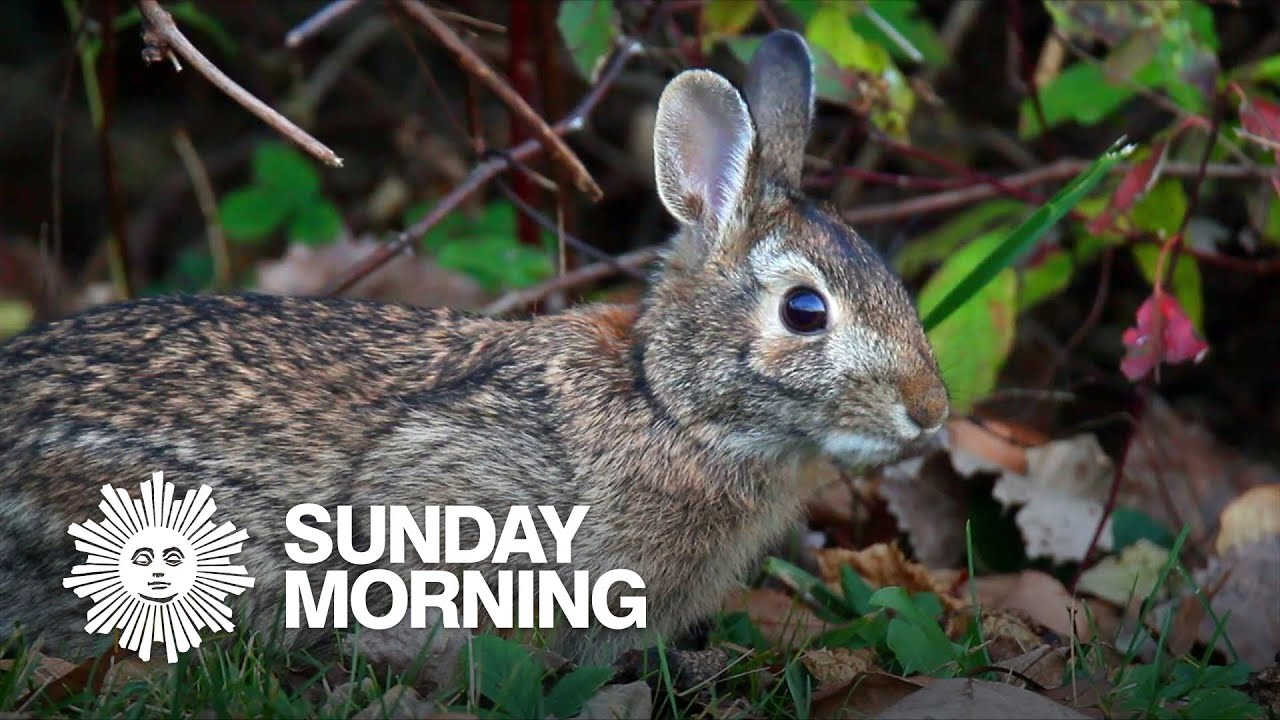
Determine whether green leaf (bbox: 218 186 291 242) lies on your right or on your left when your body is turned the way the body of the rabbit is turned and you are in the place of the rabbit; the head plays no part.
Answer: on your left

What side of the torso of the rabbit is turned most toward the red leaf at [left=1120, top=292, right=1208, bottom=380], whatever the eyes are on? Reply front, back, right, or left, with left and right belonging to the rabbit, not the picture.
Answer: front

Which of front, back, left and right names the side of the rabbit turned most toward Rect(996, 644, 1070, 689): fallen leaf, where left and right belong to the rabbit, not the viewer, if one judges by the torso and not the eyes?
front

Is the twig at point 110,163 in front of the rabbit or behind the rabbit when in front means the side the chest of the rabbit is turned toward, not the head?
behind

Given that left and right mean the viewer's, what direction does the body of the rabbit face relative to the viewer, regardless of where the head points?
facing to the right of the viewer

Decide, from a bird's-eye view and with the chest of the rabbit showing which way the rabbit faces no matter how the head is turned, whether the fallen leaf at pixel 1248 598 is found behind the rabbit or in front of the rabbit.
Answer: in front

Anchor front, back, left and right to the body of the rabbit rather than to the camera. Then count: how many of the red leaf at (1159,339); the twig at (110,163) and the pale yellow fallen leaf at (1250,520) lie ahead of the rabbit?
2

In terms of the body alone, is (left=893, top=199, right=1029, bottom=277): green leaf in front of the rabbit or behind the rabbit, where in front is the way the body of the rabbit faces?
in front
